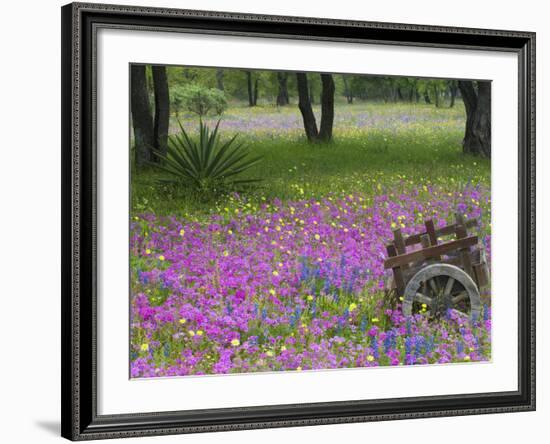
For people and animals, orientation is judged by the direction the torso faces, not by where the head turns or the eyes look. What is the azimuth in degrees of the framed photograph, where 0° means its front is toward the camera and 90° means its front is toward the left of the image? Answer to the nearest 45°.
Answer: approximately 315°
